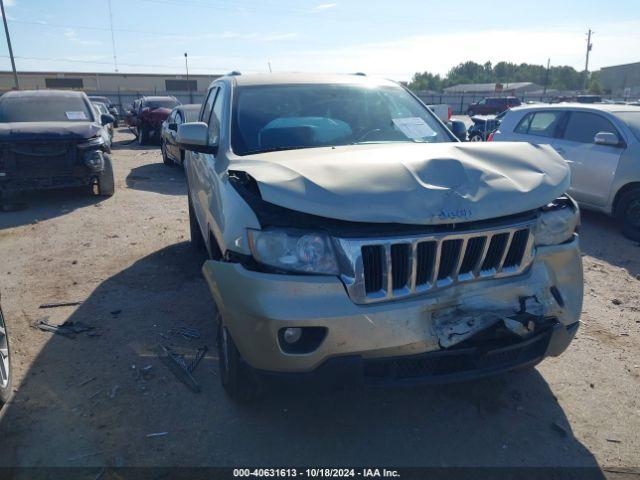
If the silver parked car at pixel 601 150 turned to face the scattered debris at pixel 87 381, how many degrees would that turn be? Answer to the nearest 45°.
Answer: approximately 90° to its right

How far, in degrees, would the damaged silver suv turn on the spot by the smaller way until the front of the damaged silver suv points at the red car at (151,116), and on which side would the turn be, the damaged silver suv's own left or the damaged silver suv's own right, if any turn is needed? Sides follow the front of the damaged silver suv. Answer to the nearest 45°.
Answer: approximately 180°

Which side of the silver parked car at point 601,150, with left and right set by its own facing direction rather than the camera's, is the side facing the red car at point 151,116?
back

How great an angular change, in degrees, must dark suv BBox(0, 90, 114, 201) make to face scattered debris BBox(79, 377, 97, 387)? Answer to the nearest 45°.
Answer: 0° — it already faces it

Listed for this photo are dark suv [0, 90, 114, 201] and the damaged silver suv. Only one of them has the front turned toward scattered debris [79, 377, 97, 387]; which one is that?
the dark suv

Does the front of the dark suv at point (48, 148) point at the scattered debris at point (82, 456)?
yes

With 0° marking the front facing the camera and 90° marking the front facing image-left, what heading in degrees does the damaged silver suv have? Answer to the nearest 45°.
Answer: approximately 315°

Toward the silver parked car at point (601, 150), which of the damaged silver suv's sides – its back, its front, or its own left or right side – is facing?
left

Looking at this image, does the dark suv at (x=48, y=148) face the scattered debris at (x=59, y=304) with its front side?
yes

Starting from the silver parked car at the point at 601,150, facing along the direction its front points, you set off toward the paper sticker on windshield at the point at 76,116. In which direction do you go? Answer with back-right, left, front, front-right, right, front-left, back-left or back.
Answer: back-right

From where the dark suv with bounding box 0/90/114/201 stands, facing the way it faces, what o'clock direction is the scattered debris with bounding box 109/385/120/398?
The scattered debris is roughly at 12 o'clock from the dark suv.
